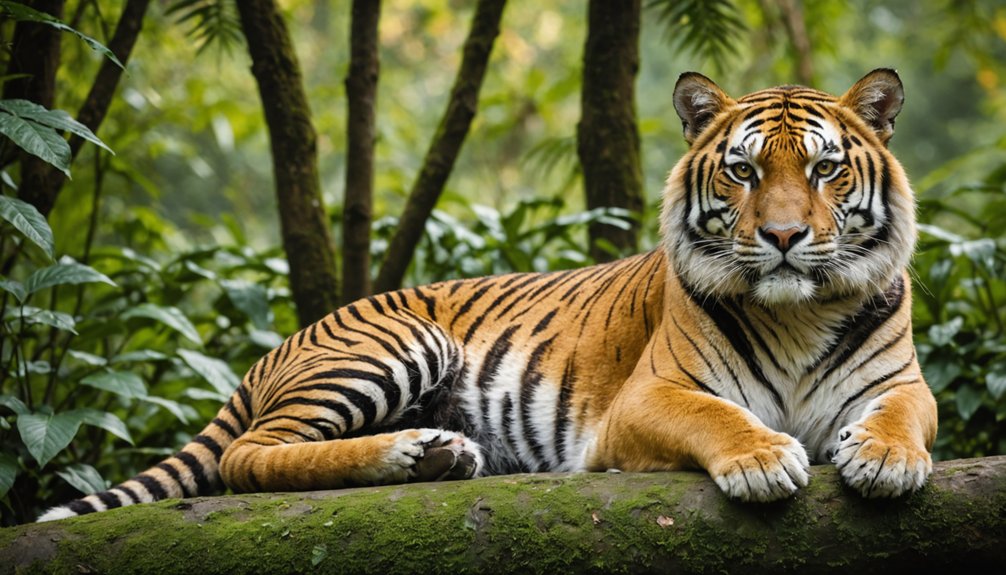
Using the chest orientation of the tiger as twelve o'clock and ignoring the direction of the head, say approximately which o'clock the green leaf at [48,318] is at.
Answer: The green leaf is roughly at 5 o'clock from the tiger.

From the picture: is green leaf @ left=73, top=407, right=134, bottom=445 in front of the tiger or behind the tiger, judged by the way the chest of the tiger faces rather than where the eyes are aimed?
behind

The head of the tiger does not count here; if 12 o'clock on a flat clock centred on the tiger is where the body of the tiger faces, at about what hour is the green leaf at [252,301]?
The green leaf is roughly at 6 o'clock from the tiger.

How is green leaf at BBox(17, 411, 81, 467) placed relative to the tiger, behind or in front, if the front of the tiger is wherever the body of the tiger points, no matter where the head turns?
behind

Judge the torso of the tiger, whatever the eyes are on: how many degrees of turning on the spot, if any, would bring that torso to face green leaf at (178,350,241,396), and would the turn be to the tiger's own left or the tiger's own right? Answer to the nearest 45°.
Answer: approximately 180°

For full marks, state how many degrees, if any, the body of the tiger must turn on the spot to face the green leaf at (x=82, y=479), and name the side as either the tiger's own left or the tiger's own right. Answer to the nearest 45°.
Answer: approximately 135° to the tiger's own right

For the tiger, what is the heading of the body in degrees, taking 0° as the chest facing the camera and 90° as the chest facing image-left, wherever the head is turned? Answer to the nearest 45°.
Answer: approximately 315°

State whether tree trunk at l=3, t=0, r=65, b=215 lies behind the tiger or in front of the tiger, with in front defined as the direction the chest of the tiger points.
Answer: behind

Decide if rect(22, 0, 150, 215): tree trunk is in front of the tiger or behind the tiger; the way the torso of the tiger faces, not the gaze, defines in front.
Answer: behind

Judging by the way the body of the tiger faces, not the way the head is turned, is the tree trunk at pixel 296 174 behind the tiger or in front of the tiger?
behind

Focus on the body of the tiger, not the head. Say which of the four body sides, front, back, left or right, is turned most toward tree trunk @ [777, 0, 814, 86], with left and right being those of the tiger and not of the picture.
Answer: left
